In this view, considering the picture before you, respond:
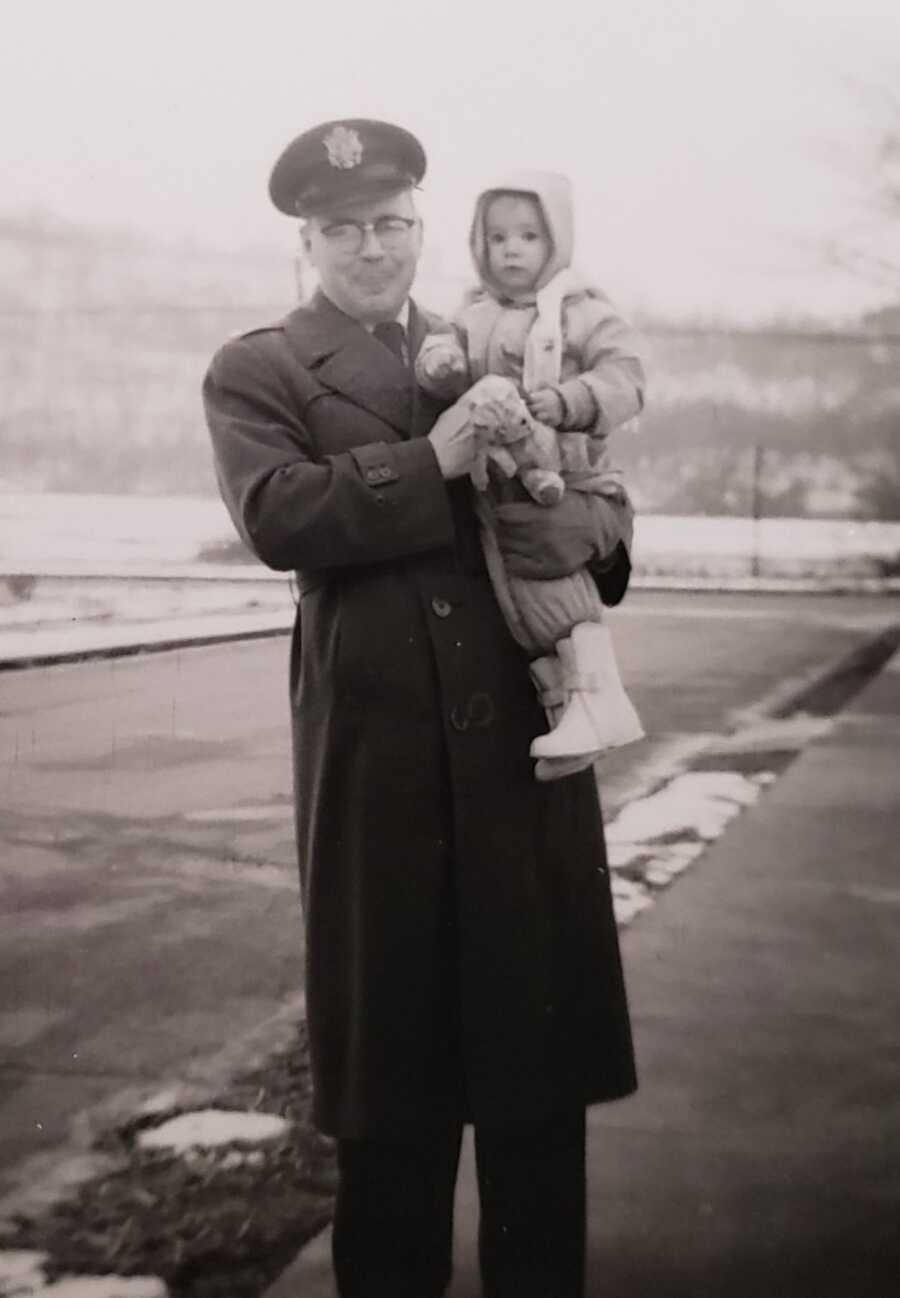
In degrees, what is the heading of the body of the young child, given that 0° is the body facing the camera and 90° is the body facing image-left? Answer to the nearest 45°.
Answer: approximately 45°

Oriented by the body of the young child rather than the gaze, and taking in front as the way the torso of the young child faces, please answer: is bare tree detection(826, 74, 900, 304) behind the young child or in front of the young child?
behind

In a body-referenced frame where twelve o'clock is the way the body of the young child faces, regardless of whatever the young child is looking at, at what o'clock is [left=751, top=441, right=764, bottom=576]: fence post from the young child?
The fence post is roughly at 5 o'clock from the young child.

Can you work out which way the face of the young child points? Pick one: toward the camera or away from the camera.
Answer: toward the camera

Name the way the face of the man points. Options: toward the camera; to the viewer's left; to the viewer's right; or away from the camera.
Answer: toward the camera
